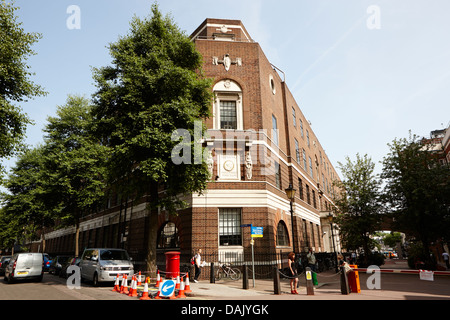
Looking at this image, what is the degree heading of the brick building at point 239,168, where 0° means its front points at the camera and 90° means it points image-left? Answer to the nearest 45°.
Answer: approximately 0°

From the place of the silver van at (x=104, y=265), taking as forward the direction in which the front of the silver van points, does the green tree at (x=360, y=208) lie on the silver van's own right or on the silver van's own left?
on the silver van's own left

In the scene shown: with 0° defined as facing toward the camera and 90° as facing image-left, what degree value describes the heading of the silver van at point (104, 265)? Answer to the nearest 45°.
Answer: approximately 315°

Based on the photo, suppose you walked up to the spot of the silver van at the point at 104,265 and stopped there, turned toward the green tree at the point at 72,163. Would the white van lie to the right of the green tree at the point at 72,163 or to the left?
left

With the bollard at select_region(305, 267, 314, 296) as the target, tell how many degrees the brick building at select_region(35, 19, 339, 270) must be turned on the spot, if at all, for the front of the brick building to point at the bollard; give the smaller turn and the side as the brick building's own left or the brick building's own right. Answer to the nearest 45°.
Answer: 0° — it already faces it
